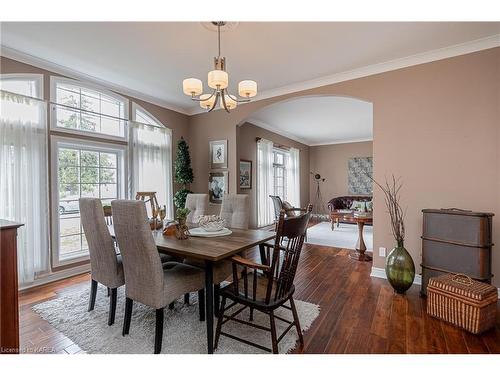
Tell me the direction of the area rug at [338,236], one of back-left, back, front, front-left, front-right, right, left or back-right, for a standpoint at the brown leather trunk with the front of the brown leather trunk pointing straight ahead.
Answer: right

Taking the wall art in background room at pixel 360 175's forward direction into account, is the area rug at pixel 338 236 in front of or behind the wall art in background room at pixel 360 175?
in front

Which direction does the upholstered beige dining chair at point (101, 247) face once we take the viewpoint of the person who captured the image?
facing away from the viewer and to the right of the viewer

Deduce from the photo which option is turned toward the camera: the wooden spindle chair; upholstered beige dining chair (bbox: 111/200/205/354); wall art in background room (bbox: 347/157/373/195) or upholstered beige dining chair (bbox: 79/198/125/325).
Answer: the wall art in background room

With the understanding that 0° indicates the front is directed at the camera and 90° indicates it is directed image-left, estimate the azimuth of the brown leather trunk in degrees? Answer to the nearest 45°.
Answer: approximately 45°

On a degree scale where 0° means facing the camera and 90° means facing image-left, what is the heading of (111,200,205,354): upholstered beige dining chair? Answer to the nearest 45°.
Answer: approximately 225°

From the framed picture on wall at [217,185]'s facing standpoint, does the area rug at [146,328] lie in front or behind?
in front

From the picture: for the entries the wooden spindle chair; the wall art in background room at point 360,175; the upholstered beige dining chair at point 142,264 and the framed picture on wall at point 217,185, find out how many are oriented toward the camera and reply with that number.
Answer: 2

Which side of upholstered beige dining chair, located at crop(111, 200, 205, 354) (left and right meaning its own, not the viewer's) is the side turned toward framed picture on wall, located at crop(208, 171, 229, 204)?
front

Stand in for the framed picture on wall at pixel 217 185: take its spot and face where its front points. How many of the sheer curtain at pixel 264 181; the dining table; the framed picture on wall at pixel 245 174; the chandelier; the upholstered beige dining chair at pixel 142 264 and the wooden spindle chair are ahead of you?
4
